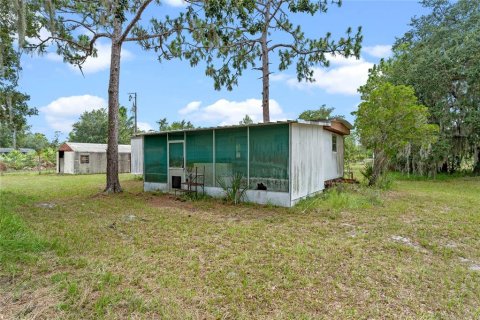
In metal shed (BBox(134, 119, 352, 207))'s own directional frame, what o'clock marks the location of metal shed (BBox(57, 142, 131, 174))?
metal shed (BBox(57, 142, 131, 174)) is roughly at 3 o'clock from metal shed (BBox(134, 119, 352, 207)).

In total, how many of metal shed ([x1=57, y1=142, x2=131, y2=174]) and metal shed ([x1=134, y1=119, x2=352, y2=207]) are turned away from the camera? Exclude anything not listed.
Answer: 0

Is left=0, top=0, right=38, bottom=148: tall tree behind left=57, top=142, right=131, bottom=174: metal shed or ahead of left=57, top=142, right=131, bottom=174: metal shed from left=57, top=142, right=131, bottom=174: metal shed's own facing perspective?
ahead

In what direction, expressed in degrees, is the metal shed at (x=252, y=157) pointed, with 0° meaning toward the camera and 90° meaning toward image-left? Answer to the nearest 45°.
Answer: approximately 45°

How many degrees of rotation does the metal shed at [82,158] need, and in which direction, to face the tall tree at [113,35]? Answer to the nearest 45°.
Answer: approximately 45° to its left

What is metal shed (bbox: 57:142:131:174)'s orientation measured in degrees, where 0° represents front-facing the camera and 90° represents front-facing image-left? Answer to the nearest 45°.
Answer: approximately 45°

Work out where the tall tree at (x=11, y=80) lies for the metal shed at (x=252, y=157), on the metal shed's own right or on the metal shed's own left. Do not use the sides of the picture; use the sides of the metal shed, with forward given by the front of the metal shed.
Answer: on the metal shed's own right

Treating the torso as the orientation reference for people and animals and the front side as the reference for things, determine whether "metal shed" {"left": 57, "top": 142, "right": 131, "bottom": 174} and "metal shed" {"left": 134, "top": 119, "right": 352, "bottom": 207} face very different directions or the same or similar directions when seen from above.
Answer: same or similar directions

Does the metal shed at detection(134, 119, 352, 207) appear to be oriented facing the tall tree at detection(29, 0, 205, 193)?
no

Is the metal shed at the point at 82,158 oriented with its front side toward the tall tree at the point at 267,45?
no

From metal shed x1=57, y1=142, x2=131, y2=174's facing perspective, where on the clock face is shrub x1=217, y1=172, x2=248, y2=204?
The shrub is roughly at 10 o'clock from the metal shed.
